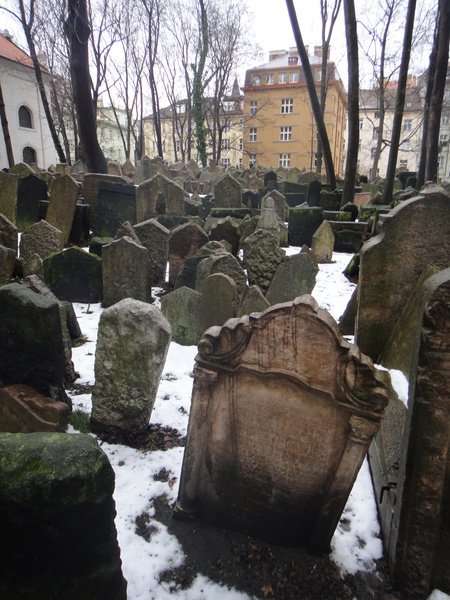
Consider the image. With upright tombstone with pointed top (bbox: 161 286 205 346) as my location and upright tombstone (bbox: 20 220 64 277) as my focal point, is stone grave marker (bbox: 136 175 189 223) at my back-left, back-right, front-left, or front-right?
front-right

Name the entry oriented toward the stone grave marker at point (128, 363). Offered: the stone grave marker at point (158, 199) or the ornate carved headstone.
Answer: the stone grave marker at point (158, 199)

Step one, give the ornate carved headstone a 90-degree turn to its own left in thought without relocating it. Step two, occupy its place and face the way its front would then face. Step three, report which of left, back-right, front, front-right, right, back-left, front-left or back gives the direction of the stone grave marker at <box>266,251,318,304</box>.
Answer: left

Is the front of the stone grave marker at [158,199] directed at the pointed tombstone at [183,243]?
yes

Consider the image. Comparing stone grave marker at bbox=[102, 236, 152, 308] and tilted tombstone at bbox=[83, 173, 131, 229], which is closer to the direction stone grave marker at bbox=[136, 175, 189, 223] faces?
the stone grave marker

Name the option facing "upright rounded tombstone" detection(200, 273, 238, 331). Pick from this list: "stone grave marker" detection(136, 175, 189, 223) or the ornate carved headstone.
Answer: the stone grave marker

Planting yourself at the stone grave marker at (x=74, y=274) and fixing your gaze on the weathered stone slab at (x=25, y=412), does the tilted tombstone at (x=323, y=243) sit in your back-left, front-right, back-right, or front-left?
back-left

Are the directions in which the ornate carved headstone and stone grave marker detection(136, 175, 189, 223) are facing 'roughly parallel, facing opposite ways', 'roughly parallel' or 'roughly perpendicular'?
roughly parallel

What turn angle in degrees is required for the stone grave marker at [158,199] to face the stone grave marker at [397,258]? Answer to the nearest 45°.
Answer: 0° — it already faces it

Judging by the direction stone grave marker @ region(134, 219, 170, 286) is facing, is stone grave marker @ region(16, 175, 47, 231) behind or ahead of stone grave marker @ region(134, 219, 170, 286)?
behind

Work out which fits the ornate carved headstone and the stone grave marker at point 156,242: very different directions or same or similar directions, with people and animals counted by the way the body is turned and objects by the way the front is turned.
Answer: same or similar directions

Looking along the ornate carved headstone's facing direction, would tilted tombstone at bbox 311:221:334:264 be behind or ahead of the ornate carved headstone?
behind

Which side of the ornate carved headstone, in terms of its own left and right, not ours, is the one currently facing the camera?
front

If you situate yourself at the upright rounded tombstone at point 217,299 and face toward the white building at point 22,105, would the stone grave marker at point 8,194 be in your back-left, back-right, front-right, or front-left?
front-left

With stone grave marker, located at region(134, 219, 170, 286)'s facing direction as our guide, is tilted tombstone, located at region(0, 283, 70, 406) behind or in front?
in front

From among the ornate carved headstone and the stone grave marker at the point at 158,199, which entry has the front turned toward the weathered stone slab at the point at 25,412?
the stone grave marker

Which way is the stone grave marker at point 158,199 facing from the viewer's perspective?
toward the camera

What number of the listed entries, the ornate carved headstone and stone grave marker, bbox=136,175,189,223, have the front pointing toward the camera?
2

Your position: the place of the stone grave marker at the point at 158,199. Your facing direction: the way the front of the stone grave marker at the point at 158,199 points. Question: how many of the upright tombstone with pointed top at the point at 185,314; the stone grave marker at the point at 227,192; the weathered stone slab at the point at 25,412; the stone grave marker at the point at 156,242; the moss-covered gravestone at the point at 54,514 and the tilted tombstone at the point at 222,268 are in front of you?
5
